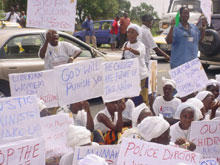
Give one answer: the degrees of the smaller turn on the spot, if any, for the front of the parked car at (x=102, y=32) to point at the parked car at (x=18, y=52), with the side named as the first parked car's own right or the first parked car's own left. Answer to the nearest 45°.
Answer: approximately 90° to the first parked car's own left

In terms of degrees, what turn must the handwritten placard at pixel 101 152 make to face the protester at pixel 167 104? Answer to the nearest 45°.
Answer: approximately 180°

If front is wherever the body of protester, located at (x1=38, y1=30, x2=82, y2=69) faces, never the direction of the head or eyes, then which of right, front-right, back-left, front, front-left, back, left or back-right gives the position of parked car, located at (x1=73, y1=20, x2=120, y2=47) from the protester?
back

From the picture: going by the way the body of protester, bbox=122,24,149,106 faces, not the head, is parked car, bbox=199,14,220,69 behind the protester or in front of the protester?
behind

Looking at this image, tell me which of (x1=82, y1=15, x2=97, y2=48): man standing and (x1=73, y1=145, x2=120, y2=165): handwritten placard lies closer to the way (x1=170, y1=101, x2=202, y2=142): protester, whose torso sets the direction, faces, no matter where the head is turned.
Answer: the handwritten placard

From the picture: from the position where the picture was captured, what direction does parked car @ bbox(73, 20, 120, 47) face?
facing to the left of the viewer

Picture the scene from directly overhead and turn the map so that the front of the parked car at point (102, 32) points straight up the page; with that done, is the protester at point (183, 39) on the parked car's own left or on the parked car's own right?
on the parked car's own left

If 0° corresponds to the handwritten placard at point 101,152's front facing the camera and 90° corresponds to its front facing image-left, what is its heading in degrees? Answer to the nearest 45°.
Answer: approximately 0°
